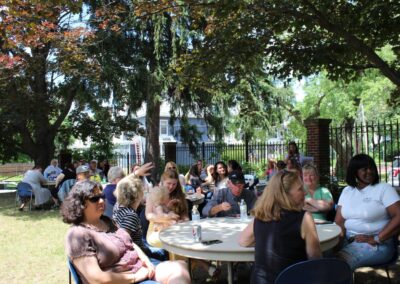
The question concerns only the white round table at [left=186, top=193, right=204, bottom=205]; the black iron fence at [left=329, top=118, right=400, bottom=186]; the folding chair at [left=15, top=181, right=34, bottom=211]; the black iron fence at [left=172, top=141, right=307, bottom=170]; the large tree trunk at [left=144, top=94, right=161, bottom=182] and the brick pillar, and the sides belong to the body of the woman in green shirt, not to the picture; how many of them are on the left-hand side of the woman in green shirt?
0

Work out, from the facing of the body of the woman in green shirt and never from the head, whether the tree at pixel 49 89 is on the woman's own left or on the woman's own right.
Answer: on the woman's own right

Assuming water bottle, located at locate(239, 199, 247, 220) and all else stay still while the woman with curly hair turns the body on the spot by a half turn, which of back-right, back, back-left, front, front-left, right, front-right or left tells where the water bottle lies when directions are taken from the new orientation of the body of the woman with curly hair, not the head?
right

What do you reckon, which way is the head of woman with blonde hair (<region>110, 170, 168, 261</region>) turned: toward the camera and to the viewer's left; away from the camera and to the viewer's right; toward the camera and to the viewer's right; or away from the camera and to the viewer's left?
away from the camera and to the viewer's right

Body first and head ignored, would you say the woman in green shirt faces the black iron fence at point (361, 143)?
no

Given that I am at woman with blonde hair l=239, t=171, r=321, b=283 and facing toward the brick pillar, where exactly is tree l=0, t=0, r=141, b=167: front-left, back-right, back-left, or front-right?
front-left

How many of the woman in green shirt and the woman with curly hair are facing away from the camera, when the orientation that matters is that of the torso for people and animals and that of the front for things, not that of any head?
0

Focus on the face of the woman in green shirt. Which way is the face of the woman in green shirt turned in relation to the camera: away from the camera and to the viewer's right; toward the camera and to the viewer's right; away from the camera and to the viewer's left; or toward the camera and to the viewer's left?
toward the camera and to the viewer's left

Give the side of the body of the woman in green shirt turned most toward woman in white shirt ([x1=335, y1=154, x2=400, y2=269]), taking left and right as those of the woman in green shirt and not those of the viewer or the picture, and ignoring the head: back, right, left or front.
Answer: left

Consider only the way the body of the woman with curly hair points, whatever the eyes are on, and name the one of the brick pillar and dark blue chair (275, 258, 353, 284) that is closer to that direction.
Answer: the dark blue chair

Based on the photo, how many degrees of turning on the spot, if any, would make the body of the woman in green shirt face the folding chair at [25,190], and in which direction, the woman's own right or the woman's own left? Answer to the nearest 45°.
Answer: approximately 90° to the woman's own right

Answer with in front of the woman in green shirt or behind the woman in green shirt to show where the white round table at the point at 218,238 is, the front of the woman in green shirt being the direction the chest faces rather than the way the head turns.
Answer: in front

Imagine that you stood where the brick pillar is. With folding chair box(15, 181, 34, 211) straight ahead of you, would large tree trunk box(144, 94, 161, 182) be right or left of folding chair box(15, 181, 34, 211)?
right

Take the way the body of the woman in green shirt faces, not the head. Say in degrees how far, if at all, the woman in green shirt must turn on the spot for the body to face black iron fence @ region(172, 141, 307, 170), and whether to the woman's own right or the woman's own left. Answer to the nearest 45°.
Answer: approximately 135° to the woman's own right

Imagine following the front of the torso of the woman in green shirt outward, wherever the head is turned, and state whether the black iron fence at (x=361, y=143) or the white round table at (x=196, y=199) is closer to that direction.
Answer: the white round table

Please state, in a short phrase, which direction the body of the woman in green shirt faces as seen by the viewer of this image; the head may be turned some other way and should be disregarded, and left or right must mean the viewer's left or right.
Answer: facing the viewer and to the left of the viewer

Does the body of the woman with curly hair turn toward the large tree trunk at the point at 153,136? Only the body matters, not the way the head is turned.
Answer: no

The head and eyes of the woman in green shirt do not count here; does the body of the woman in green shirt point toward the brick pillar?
no
